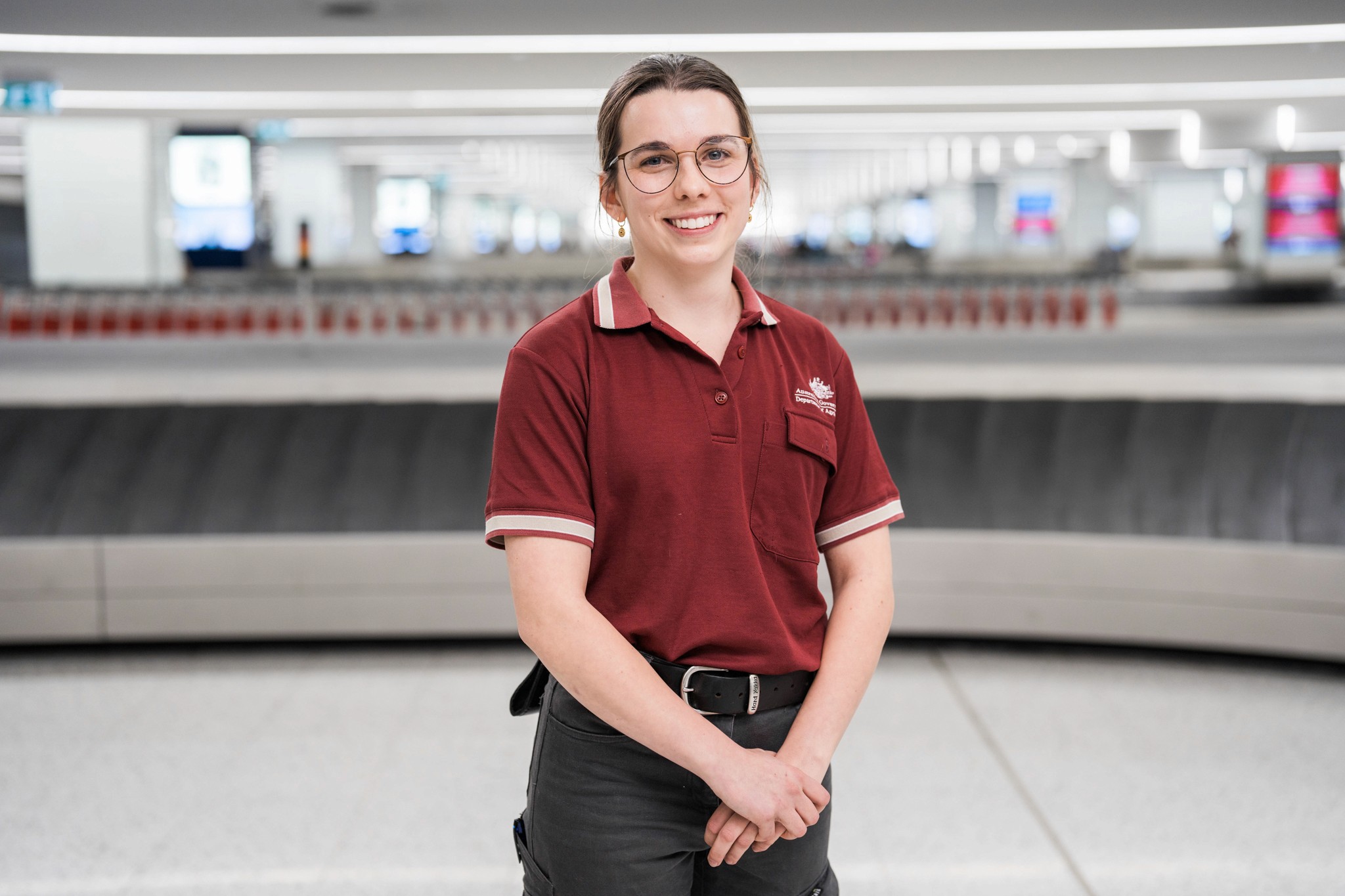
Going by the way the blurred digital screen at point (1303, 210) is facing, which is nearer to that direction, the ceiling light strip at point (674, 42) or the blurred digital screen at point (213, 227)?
the ceiling light strip

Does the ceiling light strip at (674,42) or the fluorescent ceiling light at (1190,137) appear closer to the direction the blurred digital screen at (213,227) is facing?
the ceiling light strip

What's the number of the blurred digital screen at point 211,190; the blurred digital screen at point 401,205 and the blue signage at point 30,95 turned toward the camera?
3

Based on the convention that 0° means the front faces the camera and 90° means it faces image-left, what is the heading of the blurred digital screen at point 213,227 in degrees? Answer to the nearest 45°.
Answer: approximately 0°

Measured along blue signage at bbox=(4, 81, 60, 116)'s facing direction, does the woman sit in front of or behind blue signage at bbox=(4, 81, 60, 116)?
in front

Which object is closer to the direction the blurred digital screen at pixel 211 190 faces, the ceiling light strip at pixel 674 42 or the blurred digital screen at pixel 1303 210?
the ceiling light strip

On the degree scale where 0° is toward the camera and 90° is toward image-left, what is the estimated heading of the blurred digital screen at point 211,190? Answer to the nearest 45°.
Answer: approximately 0°
